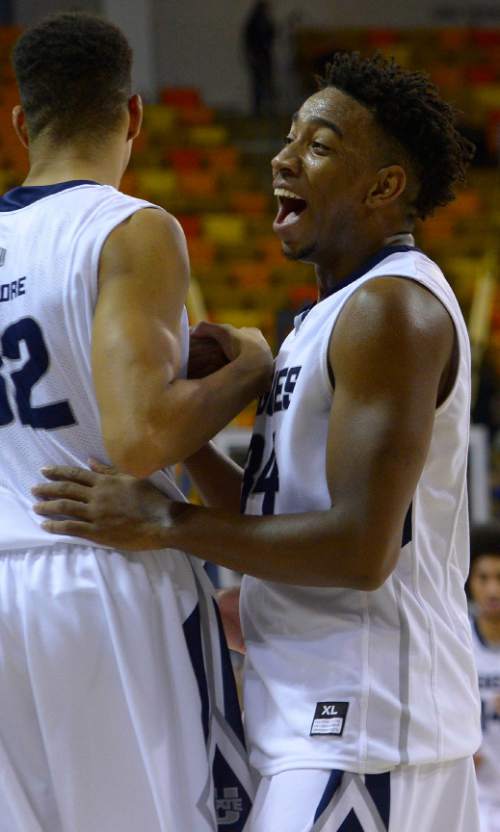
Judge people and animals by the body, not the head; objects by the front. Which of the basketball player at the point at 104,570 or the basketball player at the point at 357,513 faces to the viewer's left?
the basketball player at the point at 357,513

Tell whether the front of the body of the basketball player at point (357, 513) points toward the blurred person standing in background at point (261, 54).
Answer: no

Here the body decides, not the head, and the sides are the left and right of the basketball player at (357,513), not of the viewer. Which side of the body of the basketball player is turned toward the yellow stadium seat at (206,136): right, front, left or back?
right

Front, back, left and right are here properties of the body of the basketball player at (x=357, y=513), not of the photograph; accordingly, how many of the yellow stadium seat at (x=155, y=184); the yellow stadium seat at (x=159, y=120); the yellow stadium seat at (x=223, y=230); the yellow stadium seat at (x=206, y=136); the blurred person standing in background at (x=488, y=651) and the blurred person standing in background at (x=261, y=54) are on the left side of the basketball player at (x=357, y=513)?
0

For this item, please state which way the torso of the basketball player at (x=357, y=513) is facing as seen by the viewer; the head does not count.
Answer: to the viewer's left

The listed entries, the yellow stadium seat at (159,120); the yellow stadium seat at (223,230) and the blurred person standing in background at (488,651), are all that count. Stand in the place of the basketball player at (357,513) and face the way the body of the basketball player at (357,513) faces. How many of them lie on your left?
0

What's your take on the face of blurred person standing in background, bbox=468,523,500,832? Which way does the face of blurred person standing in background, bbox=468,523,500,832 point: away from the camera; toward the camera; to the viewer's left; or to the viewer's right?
toward the camera

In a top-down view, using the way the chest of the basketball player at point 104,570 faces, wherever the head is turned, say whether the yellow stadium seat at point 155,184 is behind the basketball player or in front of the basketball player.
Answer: in front

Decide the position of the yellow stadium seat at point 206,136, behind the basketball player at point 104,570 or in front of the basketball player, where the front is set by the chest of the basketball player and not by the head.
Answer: in front

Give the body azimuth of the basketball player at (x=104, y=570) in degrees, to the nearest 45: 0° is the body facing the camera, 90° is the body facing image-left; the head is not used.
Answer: approximately 225°

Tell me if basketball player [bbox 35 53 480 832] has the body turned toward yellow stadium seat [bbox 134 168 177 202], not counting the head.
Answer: no

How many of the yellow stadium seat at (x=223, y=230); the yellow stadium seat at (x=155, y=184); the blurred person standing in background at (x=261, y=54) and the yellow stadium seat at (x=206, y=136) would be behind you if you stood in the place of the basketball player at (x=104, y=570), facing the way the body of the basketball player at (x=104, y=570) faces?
0

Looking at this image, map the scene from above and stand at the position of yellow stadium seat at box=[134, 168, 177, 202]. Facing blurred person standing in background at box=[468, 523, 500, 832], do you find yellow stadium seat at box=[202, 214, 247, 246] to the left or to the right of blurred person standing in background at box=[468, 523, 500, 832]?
left

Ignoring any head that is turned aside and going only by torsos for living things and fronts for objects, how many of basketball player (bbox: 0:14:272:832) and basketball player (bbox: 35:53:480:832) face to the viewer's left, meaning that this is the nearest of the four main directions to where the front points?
1

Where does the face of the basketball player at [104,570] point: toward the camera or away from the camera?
away from the camera

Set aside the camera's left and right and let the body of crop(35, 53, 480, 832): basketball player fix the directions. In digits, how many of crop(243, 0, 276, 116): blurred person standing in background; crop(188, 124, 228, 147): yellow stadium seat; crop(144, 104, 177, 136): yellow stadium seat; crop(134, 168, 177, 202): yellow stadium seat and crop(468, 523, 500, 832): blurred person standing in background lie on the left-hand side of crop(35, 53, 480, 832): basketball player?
0

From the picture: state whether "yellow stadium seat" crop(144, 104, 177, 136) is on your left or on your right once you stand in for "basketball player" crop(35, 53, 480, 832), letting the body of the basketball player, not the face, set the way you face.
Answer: on your right
